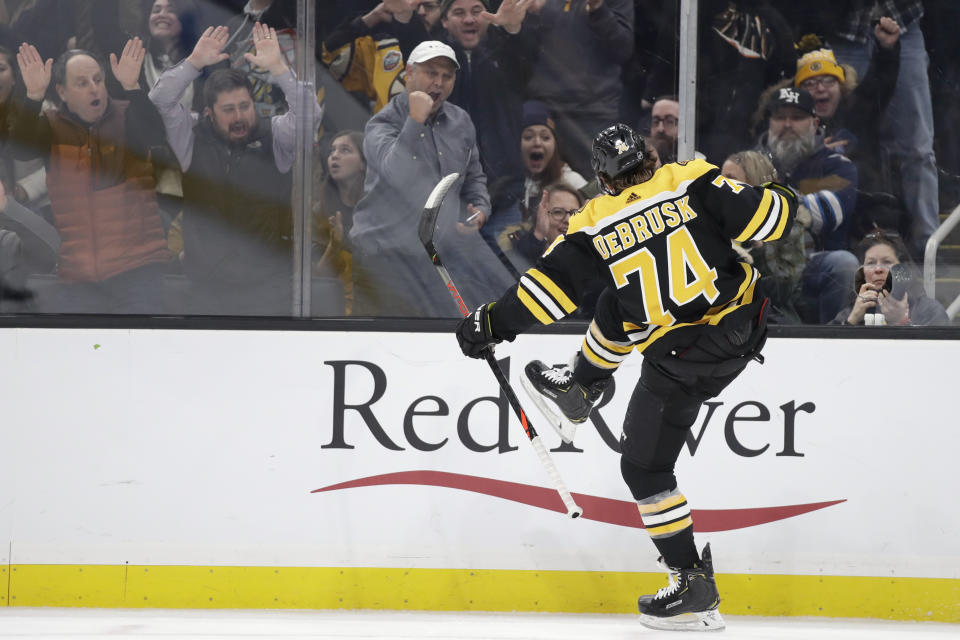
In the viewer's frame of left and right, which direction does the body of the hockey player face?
facing away from the viewer and to the left of the viewer

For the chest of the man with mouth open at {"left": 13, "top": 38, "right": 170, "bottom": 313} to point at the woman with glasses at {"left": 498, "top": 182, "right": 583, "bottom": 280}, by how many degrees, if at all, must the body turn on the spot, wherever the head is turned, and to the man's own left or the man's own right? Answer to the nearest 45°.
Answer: approximately 90° to the man's own left

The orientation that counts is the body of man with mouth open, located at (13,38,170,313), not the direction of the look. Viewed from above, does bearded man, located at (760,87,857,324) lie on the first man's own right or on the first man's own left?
on the first man's own left

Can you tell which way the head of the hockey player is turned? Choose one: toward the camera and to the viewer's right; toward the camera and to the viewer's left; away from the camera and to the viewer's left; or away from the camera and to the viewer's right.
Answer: away from the camera and to the viewer's left

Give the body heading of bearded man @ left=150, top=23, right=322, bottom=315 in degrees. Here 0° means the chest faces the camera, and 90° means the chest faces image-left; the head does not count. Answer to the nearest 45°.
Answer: approximately 0°
